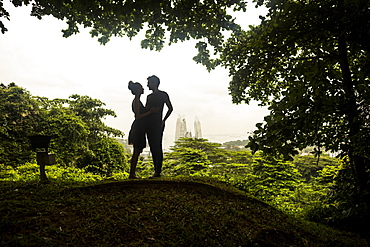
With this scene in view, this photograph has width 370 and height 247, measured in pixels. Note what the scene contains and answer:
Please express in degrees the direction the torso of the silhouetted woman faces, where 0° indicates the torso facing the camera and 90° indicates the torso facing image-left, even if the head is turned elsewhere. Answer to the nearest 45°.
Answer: approximately 270°

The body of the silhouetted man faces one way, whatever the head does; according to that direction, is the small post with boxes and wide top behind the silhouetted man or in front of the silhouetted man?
in front
